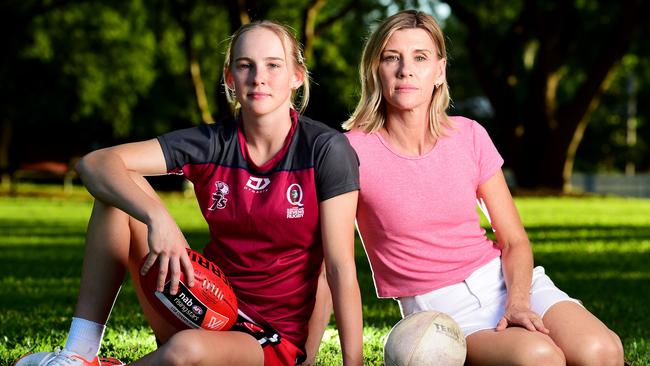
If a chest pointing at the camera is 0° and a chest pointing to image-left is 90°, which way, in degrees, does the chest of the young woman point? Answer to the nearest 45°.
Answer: approximately 0°

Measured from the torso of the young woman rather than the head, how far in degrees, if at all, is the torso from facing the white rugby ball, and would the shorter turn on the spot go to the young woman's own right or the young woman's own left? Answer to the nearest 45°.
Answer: approximately 45° to the young woman's own left

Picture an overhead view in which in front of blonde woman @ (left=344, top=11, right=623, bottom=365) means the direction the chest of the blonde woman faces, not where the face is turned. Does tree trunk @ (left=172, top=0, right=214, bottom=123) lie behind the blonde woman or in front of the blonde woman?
behind

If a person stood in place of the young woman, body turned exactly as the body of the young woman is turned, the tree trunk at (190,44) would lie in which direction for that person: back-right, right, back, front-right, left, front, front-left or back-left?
back

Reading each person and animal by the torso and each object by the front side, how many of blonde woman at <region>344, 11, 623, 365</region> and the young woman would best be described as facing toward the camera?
2

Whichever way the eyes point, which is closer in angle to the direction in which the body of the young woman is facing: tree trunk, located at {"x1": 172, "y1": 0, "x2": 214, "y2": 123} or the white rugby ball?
the white rugby ball

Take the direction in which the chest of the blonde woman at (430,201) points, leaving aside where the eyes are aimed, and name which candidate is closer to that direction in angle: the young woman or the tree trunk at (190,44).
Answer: the young woman

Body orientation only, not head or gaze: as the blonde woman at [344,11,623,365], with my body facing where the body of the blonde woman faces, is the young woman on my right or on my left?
on my right

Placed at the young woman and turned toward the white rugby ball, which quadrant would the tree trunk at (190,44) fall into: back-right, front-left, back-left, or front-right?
back-left

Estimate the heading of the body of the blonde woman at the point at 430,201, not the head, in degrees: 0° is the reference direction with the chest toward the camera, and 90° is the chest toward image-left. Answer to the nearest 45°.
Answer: approximately 0°

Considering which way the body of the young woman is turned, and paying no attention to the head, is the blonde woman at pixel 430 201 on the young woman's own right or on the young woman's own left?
on the young woman's own left
